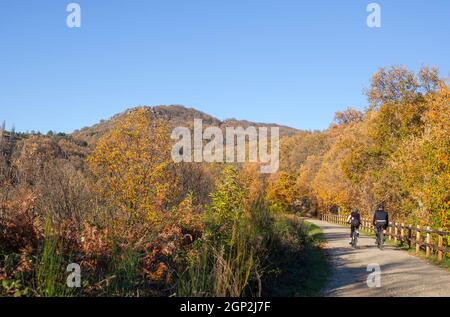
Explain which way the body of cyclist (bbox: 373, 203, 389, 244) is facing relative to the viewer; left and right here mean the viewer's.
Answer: facing away from the viewer

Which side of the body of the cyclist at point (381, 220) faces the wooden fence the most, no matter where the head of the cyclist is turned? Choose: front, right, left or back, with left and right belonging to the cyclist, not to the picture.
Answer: right

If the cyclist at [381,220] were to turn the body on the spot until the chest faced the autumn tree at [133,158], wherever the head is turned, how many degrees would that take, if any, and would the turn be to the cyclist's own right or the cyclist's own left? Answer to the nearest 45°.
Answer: approximately 90° to the cyclist's own left
